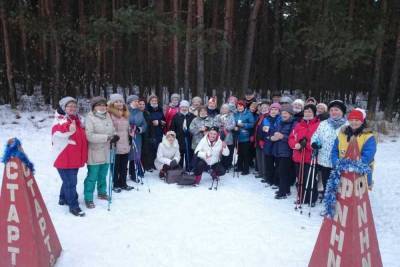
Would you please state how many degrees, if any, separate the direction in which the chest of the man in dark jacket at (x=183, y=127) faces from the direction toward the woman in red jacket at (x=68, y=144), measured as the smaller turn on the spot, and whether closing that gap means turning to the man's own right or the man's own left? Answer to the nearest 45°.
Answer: approximately 45° to the man's own right

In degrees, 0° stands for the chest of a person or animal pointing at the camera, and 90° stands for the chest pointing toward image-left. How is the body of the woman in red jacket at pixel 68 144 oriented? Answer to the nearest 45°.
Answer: approximately 315°

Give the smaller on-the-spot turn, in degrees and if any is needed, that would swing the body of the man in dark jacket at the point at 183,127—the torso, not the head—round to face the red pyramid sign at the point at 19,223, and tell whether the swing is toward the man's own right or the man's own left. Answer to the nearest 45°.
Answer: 0° — they already face it

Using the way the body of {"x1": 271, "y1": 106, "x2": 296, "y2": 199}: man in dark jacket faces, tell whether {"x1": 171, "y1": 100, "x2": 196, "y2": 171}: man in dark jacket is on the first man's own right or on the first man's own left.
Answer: on the first man's own right

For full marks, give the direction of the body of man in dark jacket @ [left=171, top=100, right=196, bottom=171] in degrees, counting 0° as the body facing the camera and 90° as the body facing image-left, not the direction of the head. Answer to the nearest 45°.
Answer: approximately 0°

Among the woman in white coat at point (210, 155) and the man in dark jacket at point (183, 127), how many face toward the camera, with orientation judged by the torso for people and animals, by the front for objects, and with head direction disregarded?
2

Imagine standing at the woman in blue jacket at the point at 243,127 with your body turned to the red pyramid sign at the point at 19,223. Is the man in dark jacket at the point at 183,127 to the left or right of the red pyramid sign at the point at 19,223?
right

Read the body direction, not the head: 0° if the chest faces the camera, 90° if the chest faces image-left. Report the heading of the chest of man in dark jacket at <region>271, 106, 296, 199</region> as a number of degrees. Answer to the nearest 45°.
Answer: approximately 45°

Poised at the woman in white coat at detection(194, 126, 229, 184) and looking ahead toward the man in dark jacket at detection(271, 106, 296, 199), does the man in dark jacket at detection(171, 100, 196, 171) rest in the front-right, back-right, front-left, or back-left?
back-left

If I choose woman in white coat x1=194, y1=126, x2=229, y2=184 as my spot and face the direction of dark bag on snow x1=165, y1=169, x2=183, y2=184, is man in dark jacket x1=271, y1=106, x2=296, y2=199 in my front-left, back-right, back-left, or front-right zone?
back-left
